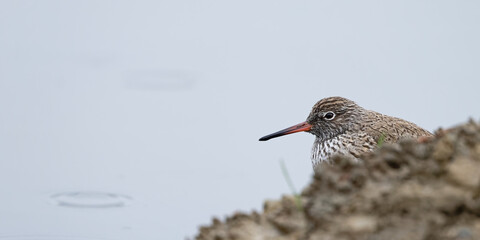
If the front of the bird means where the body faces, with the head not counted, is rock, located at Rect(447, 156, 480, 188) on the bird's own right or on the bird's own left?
on the bird's own left

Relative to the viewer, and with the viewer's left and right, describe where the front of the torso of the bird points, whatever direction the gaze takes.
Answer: facing to the left of the viewer
